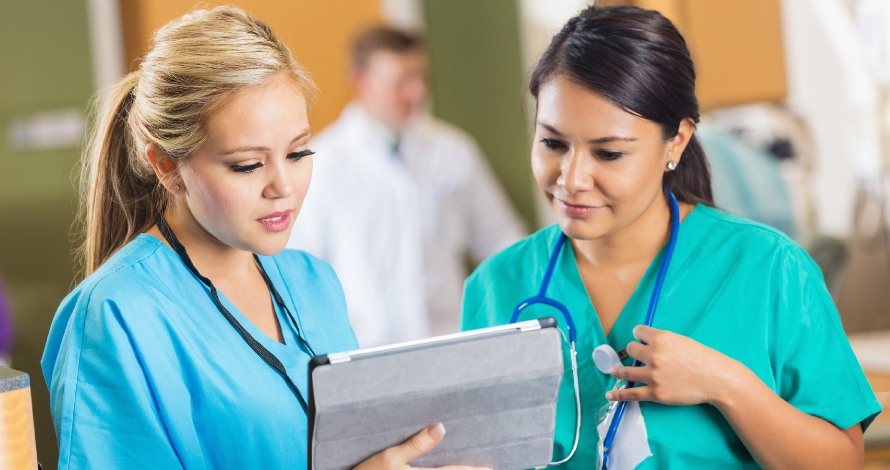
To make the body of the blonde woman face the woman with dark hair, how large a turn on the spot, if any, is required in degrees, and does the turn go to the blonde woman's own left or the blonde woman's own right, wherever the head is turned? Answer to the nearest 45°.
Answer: approximately 45° to the blonde woman's own left

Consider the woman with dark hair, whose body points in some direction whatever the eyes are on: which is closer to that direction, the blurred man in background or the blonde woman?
the blonde woman

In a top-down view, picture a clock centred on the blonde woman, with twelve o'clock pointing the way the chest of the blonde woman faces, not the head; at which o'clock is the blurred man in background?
The blurred man in background is roughly at 8 o'clock from the blonde woman.

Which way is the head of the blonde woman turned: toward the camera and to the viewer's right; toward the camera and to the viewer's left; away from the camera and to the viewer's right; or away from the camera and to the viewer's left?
toward the camera and to the viewer's right

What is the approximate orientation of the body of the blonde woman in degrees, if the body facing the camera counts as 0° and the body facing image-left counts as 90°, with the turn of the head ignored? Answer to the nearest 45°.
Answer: approximately 315°

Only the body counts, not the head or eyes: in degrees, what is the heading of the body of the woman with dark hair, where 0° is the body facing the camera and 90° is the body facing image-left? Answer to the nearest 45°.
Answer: approximately 45°

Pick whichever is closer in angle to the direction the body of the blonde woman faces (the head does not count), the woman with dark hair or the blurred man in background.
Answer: the woman with dark hair
